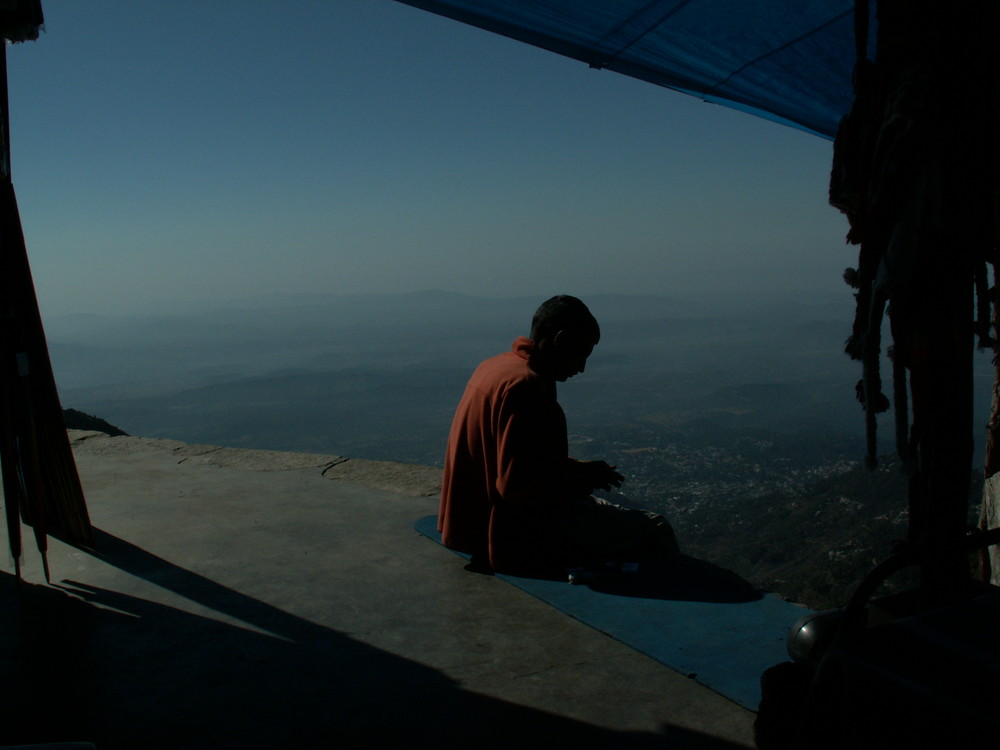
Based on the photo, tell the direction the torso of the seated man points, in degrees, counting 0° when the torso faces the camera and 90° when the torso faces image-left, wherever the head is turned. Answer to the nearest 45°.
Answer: approximately 270°

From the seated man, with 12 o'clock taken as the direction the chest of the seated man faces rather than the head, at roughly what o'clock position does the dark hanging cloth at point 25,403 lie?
The dark hanging cloth is roughly at 6 o'clock from the seated man.
